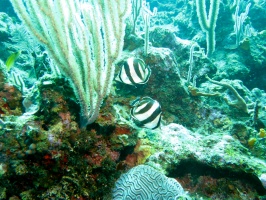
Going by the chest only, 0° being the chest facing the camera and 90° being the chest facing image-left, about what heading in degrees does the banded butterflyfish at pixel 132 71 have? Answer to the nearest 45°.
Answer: approximately 90°
